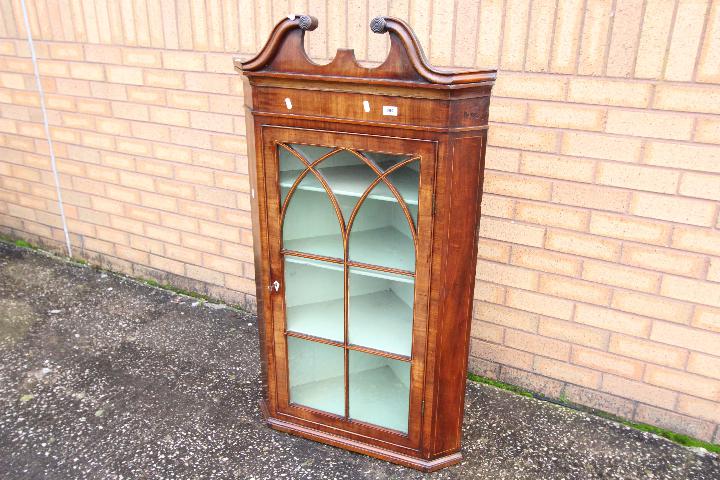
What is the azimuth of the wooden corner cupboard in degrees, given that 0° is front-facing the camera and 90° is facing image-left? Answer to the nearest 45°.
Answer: approximately 45°

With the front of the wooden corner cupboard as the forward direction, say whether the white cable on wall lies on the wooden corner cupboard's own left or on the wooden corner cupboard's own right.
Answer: on the wooden corner cupboard's own right
